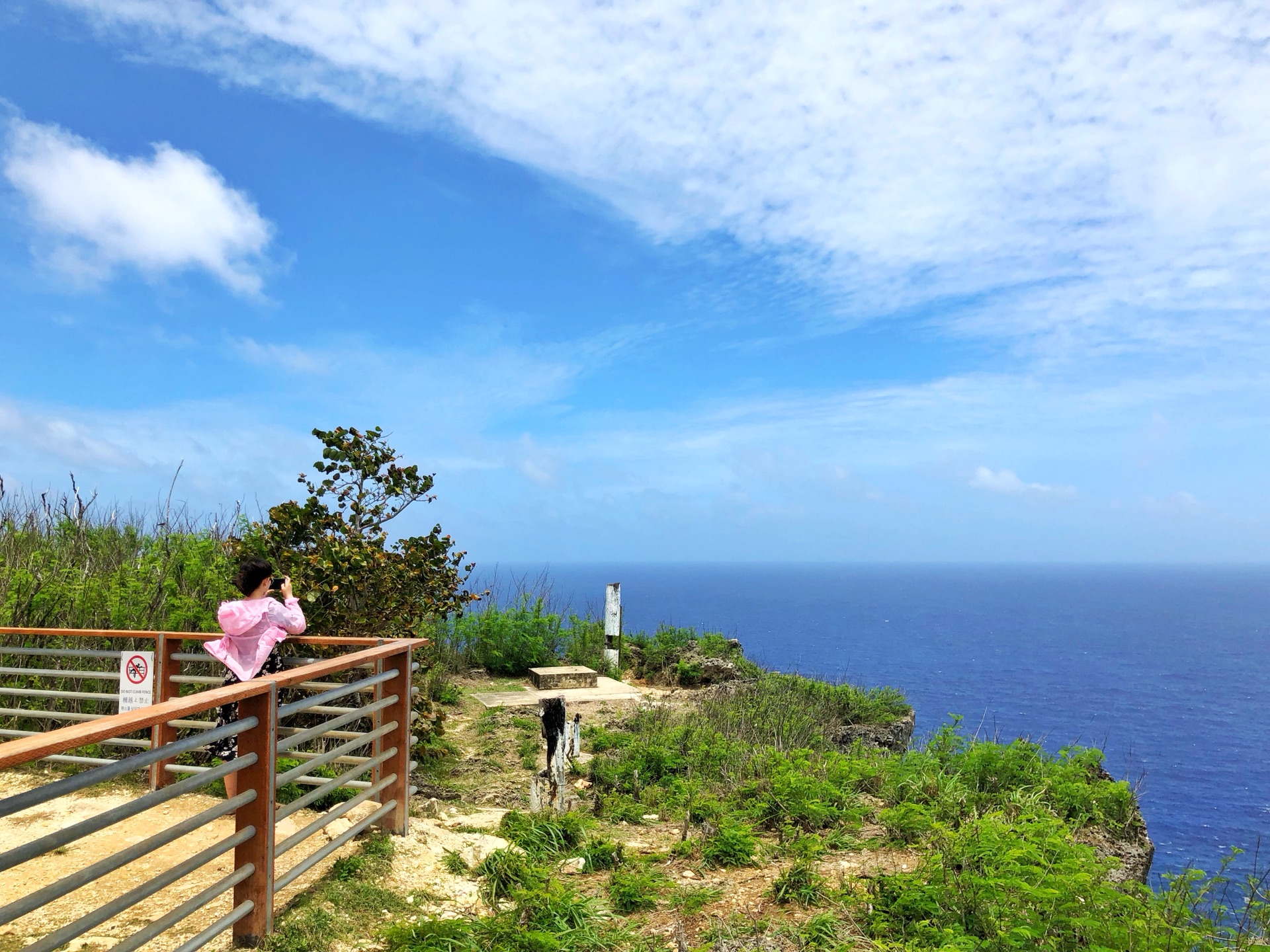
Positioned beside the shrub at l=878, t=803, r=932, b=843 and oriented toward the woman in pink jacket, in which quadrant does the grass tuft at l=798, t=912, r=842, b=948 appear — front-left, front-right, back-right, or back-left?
front-left

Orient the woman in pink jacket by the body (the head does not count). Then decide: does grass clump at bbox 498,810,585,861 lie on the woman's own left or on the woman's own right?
on the woman's own right

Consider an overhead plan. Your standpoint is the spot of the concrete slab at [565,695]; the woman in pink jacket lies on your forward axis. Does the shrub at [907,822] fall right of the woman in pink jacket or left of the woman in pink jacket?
left

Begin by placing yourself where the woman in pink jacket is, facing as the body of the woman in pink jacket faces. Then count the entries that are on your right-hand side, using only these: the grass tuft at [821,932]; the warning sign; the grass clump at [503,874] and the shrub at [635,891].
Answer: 3

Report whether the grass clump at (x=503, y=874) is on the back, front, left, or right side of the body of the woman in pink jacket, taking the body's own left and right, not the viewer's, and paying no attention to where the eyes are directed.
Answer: right

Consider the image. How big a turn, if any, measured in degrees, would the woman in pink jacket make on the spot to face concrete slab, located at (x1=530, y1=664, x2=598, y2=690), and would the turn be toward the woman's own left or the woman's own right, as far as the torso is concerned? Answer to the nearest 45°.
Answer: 0° — they already face it

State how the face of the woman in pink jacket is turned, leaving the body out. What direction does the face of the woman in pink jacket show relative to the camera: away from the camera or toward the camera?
away from the camera

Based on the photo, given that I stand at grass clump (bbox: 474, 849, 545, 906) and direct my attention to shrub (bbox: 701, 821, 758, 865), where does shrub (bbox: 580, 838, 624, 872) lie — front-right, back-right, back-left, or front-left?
front-left

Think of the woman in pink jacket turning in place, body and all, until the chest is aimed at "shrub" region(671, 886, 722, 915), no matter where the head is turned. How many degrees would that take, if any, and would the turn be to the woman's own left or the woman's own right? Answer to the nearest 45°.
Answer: approximately 90° to the woman's own right

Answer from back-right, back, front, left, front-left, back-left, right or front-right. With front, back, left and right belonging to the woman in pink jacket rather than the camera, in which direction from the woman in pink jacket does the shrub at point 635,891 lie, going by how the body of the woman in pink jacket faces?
right

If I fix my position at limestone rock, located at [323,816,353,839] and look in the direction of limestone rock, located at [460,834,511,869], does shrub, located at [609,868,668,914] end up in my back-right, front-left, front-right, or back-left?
front-right

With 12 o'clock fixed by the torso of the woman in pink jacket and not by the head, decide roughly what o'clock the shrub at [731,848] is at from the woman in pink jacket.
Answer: The shrub is roughly at 2 o'clock from the woman in pink jacket.

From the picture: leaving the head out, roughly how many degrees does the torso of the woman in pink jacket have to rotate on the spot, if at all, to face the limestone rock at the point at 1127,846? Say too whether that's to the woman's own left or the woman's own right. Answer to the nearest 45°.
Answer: approximately 45° to the woman's own right

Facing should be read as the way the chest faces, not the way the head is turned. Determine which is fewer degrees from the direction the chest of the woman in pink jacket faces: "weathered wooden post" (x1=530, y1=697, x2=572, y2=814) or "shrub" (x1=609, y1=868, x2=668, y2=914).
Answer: the weathered wooden post

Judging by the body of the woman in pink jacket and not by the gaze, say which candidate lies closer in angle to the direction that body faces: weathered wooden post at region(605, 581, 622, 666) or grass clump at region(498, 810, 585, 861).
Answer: the weathered wooden post

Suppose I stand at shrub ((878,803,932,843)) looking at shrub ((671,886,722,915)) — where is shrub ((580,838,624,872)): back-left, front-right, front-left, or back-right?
front-right

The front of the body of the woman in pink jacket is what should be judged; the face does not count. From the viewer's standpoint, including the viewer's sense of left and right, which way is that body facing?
facing away from the viewer and to the right of the viewer
